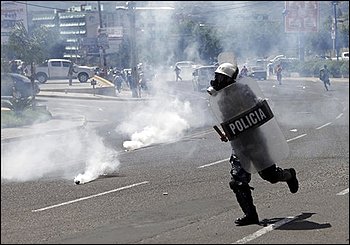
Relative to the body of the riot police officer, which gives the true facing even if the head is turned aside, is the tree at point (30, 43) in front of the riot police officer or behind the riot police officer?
in front

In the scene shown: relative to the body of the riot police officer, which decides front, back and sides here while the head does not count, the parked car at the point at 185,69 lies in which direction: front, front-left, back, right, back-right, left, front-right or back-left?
right

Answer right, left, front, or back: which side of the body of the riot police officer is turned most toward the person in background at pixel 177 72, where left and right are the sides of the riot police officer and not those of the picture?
right

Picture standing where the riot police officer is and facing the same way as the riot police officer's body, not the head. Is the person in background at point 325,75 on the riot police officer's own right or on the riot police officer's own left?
on the riot police officer's own right

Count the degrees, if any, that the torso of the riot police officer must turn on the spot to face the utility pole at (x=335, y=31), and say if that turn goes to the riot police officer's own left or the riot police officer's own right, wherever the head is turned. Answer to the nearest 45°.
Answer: approximately 90° to the riot police officer's own right

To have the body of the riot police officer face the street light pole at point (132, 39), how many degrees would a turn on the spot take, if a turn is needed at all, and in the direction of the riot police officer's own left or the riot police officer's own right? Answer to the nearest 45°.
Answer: approximately 90° to the riot police officer's own right

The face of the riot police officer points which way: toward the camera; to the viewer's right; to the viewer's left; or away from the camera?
to the viewer's left

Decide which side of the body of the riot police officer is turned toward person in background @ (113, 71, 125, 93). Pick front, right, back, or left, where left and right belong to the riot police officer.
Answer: right

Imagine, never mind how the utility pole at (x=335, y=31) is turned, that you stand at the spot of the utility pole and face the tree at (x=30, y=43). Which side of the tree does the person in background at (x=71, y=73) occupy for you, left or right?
right

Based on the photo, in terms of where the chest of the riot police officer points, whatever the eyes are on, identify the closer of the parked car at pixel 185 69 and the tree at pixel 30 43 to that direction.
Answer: the tree

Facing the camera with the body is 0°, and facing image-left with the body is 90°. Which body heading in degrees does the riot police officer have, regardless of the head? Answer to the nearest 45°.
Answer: approximately 90°

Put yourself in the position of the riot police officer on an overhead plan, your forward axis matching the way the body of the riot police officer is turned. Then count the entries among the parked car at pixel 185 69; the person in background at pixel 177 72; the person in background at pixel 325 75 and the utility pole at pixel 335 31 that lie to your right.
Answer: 4
